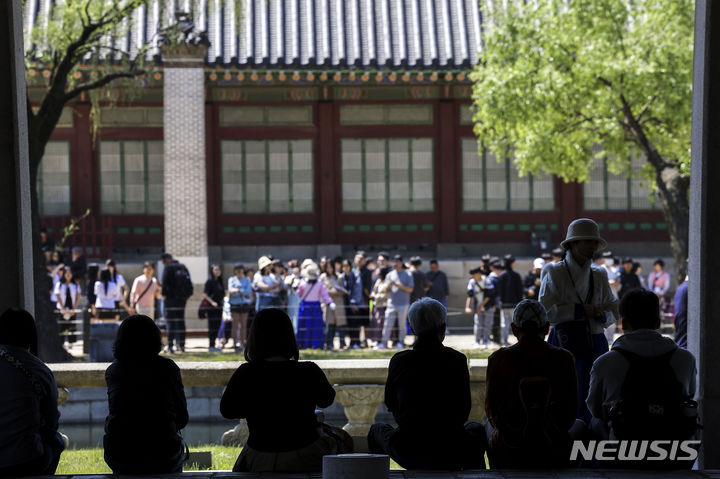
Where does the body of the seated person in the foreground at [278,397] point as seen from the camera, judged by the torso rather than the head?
away from the camera

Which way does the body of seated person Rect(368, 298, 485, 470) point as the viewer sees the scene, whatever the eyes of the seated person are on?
away from the camera

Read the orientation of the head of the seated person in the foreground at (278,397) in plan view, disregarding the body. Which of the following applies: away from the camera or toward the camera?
away from the camera

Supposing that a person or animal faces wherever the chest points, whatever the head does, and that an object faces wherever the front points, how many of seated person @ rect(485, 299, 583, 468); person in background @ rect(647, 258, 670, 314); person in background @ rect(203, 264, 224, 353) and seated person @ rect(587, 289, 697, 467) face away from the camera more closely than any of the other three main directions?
2

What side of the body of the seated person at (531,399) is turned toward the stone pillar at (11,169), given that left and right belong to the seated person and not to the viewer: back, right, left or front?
left
